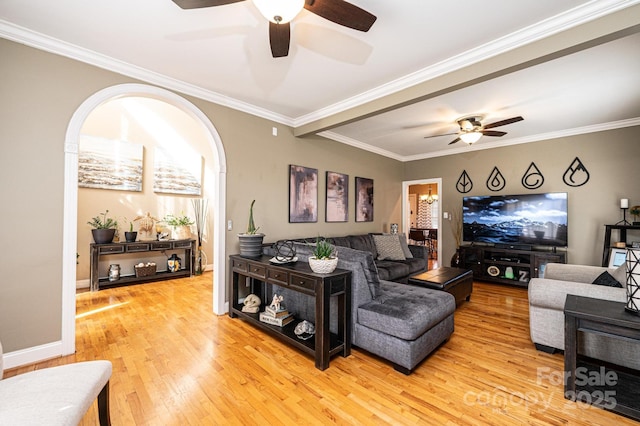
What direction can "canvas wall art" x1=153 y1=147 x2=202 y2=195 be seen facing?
toward the camera

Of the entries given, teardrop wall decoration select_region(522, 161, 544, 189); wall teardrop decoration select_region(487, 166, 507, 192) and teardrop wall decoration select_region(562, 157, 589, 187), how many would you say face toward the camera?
3

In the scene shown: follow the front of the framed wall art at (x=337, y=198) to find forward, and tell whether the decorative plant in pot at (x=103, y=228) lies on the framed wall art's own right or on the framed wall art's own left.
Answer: on the framed wall art's own right

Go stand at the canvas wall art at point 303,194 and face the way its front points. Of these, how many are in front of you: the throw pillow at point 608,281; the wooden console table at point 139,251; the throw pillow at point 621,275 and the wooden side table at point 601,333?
3

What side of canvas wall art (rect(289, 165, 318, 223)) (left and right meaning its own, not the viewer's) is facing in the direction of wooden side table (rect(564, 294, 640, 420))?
front

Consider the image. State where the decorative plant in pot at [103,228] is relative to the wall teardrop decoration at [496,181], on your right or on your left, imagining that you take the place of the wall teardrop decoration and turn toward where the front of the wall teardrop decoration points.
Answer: on your right

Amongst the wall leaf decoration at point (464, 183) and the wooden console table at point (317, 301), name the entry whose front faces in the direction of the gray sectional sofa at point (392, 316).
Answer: the wall leaf decoration

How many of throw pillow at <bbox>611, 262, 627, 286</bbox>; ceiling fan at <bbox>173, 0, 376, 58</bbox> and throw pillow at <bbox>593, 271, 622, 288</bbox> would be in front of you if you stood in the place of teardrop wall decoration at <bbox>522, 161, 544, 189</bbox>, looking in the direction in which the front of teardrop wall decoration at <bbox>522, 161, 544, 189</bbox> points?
3

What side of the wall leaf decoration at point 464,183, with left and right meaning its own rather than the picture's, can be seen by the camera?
front

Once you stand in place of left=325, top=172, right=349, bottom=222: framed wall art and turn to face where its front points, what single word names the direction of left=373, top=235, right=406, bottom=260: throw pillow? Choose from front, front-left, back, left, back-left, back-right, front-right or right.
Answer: front-left

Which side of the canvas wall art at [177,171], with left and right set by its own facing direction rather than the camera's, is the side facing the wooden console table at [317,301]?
front

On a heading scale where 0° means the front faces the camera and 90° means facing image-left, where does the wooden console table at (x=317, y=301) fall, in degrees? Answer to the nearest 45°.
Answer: approximately 45°

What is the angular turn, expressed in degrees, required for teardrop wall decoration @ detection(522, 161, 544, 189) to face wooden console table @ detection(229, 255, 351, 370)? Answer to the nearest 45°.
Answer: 0° — it already faces it

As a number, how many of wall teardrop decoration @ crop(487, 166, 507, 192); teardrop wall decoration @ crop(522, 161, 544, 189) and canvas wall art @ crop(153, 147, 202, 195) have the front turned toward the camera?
3

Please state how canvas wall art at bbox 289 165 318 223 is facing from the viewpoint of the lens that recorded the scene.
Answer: facing the viewer and to the right of the viewer
